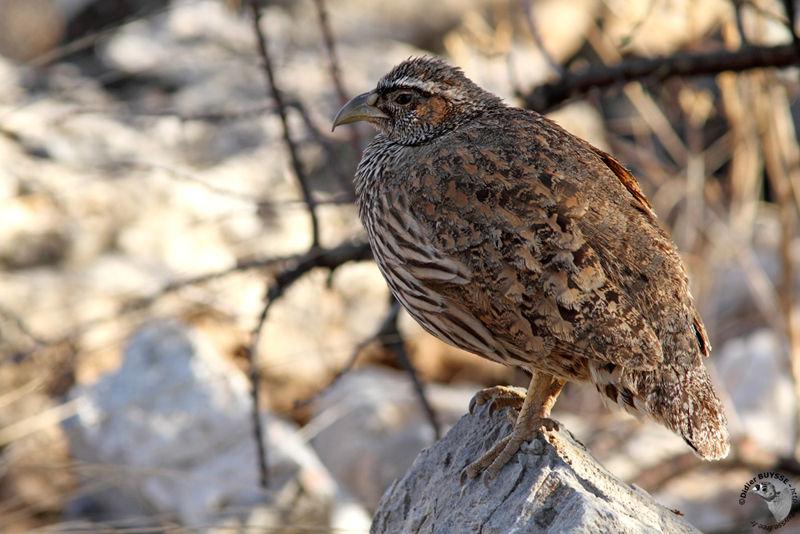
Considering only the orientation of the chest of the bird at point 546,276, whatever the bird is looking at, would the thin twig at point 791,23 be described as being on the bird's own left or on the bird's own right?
on the bird's own right

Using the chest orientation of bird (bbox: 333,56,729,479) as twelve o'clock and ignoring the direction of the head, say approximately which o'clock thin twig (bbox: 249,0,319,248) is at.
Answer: The thin twig is roughly at 2 o'clock from the bird.

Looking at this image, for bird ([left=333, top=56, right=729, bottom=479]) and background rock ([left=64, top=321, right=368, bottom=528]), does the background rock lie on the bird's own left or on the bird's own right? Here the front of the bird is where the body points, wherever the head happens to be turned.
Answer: on the bird's own right

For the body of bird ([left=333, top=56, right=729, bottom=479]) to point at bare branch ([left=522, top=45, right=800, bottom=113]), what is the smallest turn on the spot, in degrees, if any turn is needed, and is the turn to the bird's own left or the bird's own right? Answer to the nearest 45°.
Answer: approximately 90° to the bird's own right

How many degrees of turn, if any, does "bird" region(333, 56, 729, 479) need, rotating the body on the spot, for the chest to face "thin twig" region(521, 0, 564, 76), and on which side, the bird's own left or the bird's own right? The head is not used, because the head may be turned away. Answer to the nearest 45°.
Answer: approximately 90° to the bird's own right

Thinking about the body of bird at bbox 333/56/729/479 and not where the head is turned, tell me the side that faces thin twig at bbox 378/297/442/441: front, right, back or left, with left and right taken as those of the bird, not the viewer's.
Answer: right

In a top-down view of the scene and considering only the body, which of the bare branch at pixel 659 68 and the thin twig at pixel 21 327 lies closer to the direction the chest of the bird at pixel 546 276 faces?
the thin twig

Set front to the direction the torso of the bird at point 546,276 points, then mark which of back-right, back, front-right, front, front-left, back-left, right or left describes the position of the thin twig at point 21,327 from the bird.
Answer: front-right

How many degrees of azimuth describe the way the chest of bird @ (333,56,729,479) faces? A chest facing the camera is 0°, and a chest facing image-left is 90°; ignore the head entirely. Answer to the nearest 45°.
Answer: approximately 90°

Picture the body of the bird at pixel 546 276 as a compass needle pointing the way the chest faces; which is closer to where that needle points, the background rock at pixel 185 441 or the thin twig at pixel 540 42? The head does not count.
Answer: the background rock
